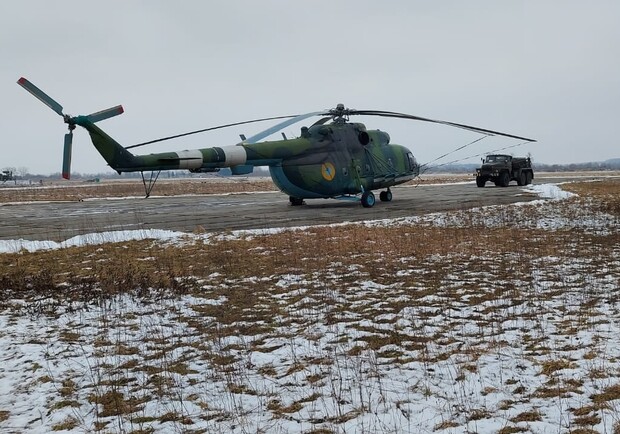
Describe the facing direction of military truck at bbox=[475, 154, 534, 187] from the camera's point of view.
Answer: facing the viewer and to the left of the viewer

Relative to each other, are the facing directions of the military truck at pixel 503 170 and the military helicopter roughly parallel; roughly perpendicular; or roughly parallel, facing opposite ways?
roughly parallel, facing opposite ways

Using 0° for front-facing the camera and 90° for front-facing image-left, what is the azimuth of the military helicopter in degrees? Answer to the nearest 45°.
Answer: approximately 225°

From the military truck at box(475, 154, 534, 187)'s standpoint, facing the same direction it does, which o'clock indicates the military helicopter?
The military helicopter is roughly at 11 o'clock from the military truck.

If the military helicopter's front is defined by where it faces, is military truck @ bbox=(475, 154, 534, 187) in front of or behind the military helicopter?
in front
